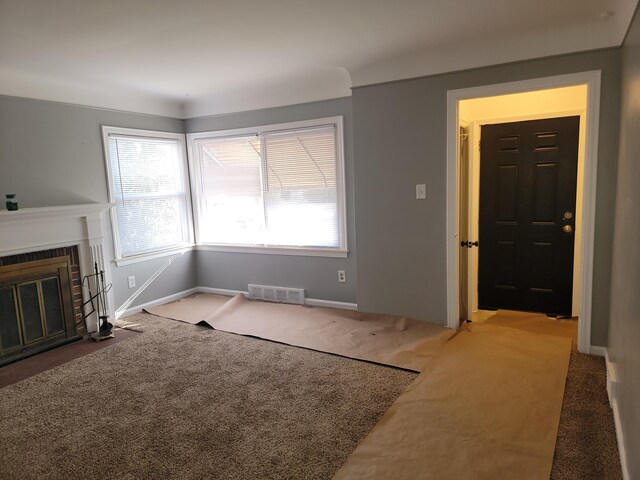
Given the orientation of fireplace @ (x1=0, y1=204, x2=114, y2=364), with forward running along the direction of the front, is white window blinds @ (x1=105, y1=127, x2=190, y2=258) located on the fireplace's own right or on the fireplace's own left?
on the fireplace's own left

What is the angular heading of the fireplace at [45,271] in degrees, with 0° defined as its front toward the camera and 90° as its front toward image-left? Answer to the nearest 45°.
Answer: approximately 315°

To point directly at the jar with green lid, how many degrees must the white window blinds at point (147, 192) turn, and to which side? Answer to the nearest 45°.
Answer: approximately 90° to its right

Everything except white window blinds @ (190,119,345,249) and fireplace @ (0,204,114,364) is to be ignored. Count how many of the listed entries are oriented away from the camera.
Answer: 0

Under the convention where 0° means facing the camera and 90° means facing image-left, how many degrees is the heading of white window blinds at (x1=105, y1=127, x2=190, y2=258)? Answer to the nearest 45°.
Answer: approximately 315°

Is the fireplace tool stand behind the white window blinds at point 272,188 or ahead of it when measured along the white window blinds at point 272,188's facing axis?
ahead

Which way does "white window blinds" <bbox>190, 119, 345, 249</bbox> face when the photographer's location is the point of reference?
facing the viewer and to the left of the viewer

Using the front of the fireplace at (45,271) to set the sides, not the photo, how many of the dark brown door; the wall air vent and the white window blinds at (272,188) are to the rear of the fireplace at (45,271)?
0

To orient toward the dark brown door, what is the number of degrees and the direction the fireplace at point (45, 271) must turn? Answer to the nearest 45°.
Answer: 0° — it already faces it

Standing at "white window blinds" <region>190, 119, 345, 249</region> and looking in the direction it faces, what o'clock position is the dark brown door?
The dark brown door is roughly at 8 o'clock from the white window blinds.

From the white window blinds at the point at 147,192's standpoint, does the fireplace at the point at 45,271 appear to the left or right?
on its right

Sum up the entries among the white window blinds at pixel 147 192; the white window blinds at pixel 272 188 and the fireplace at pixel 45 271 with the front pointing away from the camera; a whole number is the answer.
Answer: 0

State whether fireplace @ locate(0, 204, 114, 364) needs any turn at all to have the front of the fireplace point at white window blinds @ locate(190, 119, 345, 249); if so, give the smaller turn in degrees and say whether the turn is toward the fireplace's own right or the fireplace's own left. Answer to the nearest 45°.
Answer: approximately 45° to the fireplace's own left

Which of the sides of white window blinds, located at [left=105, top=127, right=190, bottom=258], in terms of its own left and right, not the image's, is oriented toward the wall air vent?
front

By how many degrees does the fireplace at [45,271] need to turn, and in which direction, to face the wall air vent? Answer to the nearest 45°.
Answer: approximately 45° to its left
